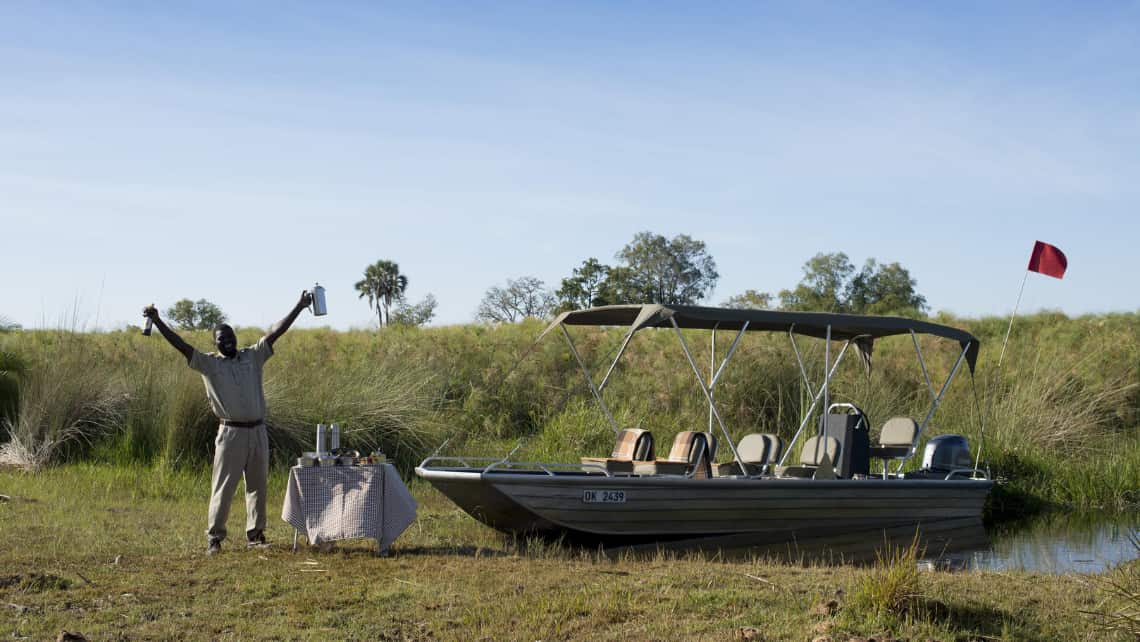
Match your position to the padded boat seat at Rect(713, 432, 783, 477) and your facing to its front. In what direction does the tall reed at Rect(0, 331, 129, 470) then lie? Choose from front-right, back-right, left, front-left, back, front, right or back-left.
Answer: front-right

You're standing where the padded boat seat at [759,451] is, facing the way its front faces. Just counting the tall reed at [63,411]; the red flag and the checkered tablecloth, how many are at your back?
1

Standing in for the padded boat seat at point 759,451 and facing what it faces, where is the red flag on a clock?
The red flag is roughly at 6 o'clock from the padded boat seat.

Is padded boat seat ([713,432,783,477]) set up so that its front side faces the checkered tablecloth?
yes

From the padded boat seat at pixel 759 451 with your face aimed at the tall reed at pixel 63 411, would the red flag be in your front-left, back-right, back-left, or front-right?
back-right

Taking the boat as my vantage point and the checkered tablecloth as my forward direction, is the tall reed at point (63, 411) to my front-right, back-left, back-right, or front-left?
front-right

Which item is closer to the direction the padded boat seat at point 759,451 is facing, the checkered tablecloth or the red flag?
the checkered tablecloth

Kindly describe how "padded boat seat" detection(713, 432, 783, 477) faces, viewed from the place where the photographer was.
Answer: facing the viewer and to the left of the viewer

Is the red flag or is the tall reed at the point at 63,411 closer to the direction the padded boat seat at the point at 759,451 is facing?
the tall reed
